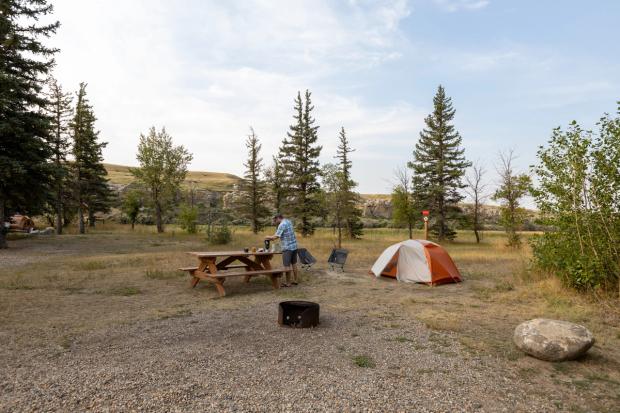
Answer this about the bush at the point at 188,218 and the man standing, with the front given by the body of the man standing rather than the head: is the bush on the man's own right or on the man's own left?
on the man's own right

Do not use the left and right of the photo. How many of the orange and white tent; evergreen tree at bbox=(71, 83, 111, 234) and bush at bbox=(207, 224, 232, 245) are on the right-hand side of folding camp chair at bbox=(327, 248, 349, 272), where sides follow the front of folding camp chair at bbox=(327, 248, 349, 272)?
2

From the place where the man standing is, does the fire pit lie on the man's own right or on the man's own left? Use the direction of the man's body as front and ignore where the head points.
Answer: on the man's own left

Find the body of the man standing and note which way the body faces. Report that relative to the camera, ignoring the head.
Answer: to the viewer's left

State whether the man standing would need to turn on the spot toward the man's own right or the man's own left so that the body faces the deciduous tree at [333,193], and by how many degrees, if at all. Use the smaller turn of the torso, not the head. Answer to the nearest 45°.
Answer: approximately 90° to the man's own right

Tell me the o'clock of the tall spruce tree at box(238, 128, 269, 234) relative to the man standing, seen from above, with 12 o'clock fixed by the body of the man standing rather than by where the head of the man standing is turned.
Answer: The tall spruce tree is roughly at 3 o'clock from the man standing.

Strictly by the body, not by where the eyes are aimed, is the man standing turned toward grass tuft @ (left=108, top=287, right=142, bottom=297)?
yes

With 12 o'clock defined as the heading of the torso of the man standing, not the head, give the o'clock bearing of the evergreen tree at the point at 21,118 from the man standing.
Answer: The evergreen tree is roughly at 1 o'clock from the man standing.

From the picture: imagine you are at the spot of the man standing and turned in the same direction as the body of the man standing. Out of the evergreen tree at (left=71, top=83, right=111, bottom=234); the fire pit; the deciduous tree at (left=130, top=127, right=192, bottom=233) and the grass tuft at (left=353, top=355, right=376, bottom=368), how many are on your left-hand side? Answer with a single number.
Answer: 2

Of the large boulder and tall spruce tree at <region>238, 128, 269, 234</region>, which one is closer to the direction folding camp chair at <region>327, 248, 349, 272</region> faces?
the large boulder

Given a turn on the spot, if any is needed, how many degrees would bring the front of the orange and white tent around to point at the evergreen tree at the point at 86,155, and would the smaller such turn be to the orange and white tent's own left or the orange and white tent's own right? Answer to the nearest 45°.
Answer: approximately 90° to the orange and white tent's own right

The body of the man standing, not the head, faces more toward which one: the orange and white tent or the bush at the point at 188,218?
the bush

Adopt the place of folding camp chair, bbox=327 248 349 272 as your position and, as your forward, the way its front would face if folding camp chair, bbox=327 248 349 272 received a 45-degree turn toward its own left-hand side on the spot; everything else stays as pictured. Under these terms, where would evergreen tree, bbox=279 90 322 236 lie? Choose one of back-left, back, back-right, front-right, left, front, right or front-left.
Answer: back

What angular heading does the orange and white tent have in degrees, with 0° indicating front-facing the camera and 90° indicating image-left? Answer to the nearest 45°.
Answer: approximately 45°

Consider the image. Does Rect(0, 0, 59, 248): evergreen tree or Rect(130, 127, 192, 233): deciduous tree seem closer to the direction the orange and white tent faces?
the evergreen tree

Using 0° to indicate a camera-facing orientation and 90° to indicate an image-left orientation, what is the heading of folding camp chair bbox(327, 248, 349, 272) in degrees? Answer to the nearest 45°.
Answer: approximately 45°
